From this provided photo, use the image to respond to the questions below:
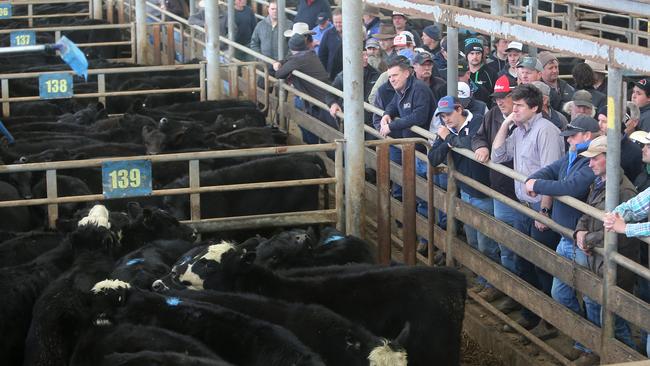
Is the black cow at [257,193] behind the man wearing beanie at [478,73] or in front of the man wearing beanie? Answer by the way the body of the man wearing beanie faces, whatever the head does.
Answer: in front

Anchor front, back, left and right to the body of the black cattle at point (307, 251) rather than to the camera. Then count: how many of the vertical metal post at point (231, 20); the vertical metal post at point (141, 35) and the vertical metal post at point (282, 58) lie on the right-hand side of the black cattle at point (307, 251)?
3

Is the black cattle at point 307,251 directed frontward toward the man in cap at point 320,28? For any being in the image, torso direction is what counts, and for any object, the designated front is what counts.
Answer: no

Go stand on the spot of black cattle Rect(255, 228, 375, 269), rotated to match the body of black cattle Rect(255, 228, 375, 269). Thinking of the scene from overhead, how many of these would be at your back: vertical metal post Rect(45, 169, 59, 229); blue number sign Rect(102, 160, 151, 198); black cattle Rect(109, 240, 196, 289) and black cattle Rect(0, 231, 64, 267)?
0

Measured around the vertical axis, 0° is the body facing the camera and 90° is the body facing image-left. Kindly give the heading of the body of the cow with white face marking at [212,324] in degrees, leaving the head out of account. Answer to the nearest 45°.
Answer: approximately 90°

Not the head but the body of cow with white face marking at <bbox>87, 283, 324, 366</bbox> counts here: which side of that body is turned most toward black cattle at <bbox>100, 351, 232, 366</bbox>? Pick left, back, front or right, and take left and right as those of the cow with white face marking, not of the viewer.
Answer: left

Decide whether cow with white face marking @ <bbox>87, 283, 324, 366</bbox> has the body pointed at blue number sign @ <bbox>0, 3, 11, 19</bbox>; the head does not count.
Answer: no

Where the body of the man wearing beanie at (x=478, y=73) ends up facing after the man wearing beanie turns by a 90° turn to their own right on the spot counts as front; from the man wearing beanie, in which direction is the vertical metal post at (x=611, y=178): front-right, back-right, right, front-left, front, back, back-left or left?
back-left

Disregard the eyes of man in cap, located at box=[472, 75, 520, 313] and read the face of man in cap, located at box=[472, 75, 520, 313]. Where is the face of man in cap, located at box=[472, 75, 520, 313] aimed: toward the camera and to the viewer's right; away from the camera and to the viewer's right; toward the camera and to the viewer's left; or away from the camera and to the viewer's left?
toward the camera and to the viewer's left

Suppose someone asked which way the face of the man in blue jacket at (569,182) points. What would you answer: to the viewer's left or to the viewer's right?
to the viewer's left

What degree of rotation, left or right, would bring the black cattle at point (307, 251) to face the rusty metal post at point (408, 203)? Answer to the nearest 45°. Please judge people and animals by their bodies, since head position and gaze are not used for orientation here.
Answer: approximately 135° to its right

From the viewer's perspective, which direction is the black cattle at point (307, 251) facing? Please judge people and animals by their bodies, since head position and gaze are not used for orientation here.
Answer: to the viewer's left

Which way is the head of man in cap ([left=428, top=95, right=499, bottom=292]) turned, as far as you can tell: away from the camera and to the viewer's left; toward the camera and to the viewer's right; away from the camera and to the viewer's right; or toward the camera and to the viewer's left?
toward the camera and to the viewer's left

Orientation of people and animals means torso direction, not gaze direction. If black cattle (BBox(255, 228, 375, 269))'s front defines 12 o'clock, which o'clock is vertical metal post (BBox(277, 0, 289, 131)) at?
The vertical metal post is roughly at 3 o'clock from the black cattle.

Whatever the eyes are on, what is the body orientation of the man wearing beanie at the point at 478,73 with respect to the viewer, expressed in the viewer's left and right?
facing the viewer and to the left of the viewer
